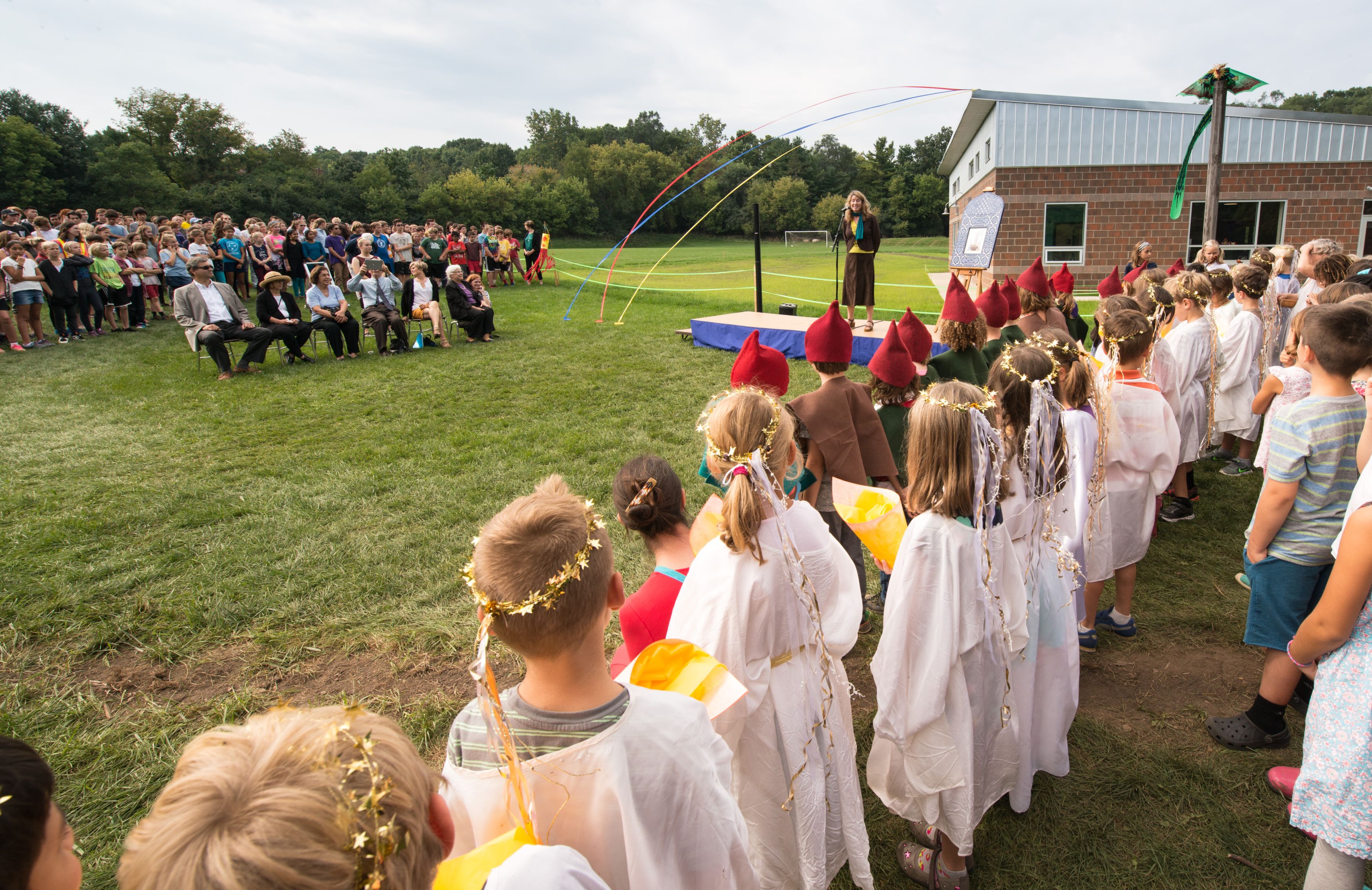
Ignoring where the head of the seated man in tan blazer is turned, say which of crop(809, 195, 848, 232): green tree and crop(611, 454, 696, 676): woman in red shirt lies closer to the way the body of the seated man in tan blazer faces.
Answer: the woman in red shirt

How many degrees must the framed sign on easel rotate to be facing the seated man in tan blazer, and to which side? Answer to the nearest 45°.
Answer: approximately 45° to its right

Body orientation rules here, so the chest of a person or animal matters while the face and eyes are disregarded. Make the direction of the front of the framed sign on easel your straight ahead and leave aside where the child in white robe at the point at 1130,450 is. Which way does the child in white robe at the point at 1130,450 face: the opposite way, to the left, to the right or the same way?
to the right

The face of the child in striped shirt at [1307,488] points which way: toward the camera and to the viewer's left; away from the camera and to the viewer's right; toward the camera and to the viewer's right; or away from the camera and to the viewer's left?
away from the camera and to the viewer's left

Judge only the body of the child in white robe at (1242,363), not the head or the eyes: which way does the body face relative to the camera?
to the viewer's left

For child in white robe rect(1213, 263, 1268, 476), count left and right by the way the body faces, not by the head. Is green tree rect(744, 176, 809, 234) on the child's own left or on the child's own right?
on the child's own right

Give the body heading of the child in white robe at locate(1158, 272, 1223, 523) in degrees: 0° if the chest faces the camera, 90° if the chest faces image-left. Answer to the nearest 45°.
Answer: approximately 90°

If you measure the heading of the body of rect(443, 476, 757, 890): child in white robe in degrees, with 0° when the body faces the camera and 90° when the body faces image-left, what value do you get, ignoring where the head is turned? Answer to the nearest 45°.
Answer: approximately 180°

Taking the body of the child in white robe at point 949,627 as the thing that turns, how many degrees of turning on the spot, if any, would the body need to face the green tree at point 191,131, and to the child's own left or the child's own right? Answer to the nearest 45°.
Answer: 0° — they already face it

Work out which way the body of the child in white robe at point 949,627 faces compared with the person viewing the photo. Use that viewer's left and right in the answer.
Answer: facing away from the viewer and to the left of the viewer

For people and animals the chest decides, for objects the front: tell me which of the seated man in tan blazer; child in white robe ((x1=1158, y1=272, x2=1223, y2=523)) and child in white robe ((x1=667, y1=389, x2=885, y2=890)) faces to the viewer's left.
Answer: child in white robe ((x1=1158, y1=272, x2=1223, y2=523))

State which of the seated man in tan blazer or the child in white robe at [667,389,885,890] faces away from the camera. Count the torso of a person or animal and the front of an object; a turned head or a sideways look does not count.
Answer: the child in white robe

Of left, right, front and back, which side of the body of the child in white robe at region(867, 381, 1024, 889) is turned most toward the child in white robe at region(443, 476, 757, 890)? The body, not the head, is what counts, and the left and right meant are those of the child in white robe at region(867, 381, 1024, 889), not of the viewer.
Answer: left
